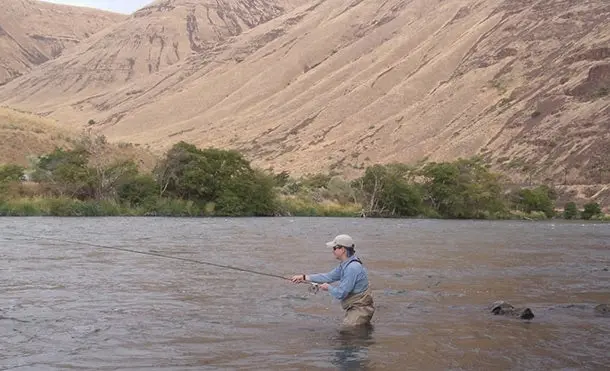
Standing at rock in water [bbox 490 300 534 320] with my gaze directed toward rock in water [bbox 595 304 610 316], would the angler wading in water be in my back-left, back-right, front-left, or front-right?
back-right

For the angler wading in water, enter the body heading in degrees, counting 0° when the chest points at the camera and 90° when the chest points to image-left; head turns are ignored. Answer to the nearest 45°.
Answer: approximately 90°

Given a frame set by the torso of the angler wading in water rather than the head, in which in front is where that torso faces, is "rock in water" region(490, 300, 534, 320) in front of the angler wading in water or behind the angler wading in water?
behind

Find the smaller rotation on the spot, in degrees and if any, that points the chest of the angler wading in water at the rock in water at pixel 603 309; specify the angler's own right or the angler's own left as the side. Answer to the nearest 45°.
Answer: approximately 135° to the angler's own right
